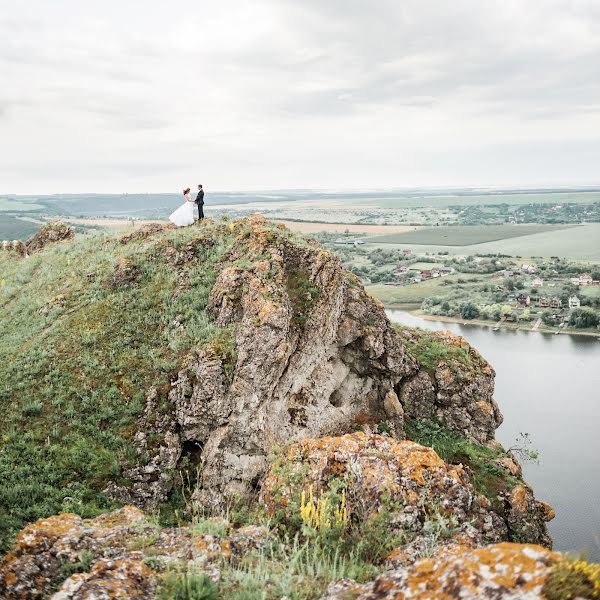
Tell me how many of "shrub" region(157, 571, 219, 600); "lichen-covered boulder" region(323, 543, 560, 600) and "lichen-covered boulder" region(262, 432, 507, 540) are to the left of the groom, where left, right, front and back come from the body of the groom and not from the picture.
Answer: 3

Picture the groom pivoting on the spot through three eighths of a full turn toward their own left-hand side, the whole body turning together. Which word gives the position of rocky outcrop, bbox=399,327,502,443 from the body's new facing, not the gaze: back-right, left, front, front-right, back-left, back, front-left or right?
front

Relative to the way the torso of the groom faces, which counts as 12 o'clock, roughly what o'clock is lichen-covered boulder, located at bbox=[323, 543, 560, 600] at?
The lichen-covered boulder is roughly at 9 o'clock from the groom.

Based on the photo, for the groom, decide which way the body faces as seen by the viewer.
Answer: to the viewer's left

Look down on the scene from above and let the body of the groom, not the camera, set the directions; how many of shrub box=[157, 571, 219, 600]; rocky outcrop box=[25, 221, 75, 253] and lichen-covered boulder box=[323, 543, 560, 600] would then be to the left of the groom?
2

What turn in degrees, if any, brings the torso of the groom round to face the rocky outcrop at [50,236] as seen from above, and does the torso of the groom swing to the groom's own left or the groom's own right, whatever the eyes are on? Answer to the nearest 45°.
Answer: approximately 45° to the groom's own right

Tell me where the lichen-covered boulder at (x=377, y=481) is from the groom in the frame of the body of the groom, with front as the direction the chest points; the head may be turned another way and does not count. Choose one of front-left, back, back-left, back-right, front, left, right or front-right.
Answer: left

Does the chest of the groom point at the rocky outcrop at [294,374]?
no

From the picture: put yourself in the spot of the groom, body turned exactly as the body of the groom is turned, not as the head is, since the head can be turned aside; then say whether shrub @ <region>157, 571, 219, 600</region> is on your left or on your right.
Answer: on your left
